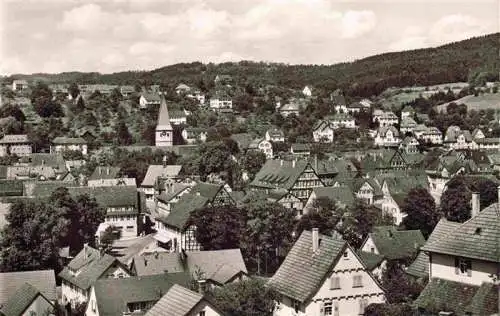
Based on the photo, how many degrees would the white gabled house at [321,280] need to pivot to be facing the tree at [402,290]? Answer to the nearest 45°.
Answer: approximately 90° to its left

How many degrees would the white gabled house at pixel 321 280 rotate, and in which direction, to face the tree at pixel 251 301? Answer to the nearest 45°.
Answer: approximately 135° to its right

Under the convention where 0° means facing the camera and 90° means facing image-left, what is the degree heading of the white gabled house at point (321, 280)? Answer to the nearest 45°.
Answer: approximately 315°
